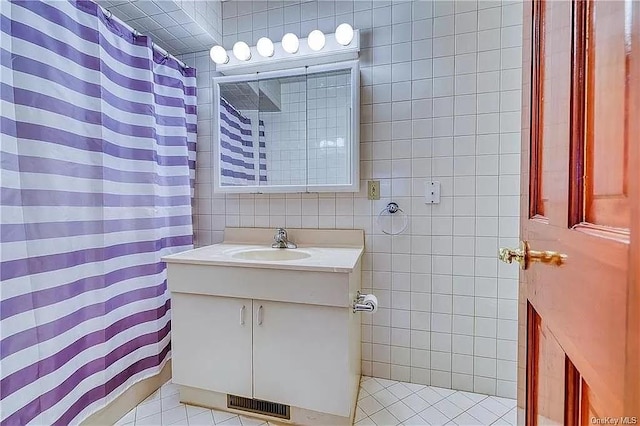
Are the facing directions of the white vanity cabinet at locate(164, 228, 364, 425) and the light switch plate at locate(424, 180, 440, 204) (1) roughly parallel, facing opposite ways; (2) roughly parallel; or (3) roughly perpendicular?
roughly parallel

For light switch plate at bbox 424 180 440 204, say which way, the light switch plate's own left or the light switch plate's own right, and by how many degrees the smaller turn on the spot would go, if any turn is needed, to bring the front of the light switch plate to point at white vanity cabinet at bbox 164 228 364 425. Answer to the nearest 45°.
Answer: approximately 45° to the light switch plate's own right

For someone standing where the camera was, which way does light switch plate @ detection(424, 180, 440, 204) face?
facing the viewer

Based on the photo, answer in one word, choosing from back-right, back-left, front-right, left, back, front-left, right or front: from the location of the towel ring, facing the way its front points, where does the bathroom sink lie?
right

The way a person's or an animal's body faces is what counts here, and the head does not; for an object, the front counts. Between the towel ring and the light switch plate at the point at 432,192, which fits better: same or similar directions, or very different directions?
same or similar directions

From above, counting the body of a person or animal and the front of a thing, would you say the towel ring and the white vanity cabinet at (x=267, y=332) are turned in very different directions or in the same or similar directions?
same or similar directions

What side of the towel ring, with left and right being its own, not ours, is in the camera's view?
front

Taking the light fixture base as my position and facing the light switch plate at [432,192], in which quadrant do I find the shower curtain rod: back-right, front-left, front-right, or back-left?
back-right

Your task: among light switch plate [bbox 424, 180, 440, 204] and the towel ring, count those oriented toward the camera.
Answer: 2

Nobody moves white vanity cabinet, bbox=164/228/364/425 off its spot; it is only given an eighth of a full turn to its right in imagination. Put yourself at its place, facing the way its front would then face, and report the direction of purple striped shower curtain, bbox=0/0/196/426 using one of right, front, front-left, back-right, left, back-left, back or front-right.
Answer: front

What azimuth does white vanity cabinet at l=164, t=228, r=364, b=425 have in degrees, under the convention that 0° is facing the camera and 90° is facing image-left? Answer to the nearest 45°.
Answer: approximately 45°

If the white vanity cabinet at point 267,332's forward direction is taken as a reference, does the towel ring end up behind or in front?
behind
